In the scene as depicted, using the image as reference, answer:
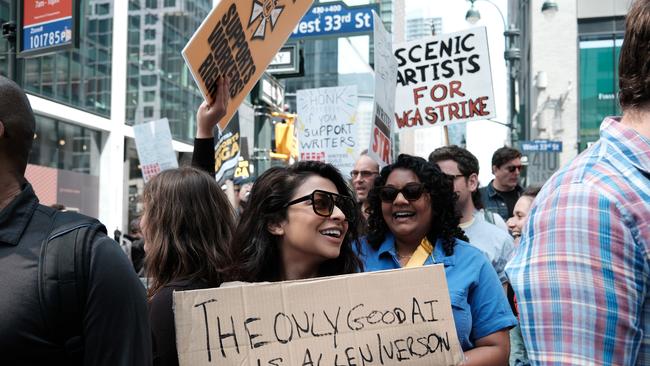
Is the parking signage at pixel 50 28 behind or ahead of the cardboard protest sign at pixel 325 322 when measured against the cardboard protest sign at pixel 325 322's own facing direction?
behind

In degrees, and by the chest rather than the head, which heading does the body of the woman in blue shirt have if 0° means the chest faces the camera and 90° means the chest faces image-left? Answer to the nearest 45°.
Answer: approximately 45°

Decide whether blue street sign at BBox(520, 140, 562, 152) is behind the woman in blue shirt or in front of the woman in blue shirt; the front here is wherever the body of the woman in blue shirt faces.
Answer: behind

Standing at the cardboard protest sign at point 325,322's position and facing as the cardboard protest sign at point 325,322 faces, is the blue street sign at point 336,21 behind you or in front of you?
behind

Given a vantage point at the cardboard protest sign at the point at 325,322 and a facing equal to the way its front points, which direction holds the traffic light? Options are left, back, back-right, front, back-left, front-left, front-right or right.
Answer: back

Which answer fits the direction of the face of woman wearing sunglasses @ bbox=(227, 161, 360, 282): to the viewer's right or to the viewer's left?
to the viewer's right

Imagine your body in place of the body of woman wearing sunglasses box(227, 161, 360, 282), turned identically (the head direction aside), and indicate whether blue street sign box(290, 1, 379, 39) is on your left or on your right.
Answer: on your left

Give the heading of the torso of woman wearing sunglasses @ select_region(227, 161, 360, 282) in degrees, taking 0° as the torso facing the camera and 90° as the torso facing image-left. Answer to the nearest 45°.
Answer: approximately 315°

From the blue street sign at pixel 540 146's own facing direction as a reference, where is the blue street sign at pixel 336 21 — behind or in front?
in front

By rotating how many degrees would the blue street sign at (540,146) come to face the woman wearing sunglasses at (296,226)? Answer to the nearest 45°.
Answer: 0° — it already faces them

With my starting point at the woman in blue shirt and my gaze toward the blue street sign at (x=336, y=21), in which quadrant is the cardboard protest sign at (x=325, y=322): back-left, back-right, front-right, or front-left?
back-left

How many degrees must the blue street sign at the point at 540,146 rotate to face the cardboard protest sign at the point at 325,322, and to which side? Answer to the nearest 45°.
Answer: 0° — it already faces it

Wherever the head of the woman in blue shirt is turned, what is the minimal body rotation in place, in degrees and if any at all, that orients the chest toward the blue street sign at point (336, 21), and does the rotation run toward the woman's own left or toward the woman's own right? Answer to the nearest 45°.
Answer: approximately 135° to the woman's own right
